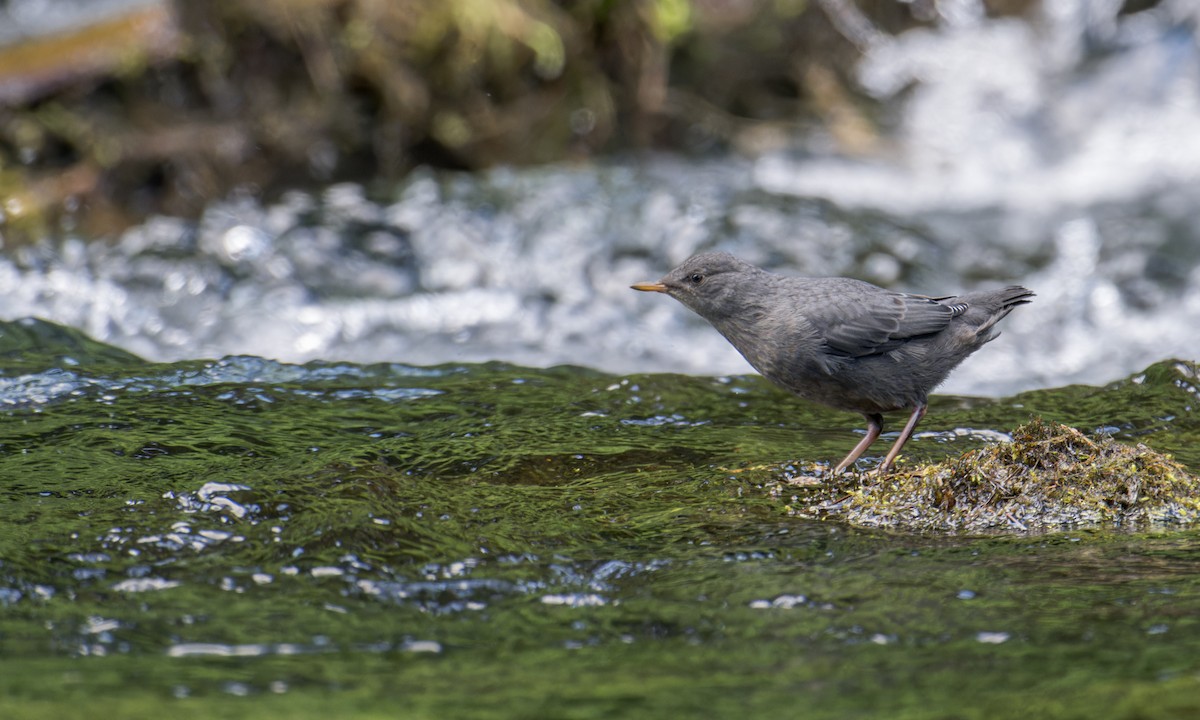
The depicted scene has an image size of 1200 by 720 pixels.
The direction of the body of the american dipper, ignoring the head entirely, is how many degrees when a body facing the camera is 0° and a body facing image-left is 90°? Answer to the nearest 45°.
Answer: approximately 90°
